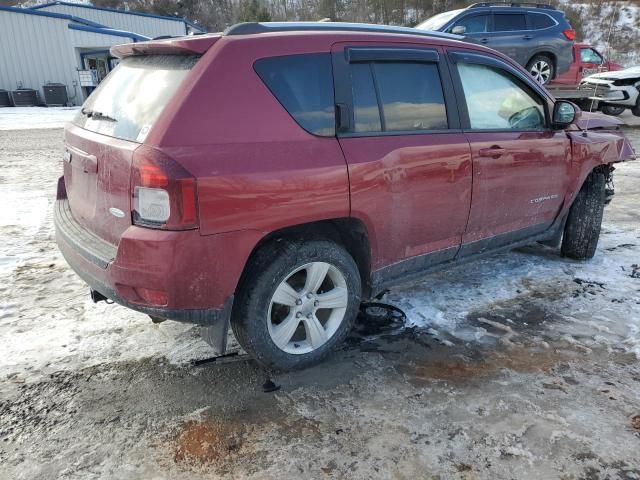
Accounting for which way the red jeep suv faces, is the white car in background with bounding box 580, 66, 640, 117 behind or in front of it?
in front

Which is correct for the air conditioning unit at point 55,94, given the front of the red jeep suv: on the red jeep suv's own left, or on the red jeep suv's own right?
on the red jeep suv's own left

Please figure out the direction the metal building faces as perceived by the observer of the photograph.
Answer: facing the viewer and to the right of the viewer

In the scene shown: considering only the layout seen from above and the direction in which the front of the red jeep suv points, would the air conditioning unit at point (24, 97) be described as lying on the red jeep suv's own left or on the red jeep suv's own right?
on the red jeep suv's own left

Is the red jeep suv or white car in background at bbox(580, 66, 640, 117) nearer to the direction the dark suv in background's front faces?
the red jeep suv

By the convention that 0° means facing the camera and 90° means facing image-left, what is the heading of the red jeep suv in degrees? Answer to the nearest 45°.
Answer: approximately 225°

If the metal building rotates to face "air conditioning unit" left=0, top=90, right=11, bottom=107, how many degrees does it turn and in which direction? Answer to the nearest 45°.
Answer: approximately 45° to its right

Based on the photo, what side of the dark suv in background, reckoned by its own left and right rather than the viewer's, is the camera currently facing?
left

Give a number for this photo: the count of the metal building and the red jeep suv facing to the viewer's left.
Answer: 0

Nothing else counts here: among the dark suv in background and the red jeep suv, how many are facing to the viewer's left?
1

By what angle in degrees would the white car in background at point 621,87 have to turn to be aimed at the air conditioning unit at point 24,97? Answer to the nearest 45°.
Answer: approximately 45° to its right

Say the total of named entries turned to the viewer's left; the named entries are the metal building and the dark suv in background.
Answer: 1
